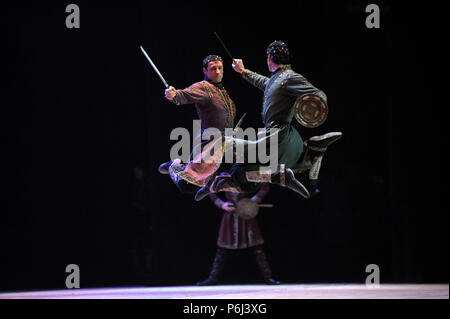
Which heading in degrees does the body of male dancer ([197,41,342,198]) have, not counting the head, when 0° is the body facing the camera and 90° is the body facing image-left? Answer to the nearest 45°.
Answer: approximately 135°

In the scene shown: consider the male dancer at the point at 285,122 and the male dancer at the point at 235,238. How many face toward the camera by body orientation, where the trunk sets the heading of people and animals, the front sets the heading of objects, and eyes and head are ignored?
1

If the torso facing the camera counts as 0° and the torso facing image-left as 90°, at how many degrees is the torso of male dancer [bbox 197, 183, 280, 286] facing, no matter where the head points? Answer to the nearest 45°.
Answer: approximately 0°

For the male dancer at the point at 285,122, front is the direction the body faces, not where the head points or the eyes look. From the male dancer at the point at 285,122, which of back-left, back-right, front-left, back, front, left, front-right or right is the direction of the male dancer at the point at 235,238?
front-right

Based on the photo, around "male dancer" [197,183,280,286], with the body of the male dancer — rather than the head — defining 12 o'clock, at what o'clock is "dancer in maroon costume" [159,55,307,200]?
The dancer in maroon costume is roughly at 12 o'clock from the male dancer.

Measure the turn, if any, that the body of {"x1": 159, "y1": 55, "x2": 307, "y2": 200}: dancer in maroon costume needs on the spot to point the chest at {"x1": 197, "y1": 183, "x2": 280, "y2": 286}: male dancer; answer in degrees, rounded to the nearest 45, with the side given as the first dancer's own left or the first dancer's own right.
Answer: approximately 135° to the first dancer's own left

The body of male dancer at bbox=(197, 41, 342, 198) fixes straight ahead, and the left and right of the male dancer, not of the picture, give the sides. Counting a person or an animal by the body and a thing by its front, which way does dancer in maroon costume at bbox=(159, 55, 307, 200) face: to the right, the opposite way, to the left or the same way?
the opposite way

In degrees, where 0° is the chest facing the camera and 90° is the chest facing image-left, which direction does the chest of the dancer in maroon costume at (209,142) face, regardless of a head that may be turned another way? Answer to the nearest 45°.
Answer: approximately 315°
